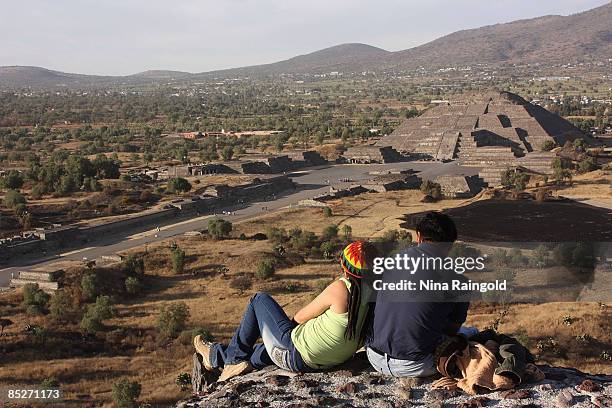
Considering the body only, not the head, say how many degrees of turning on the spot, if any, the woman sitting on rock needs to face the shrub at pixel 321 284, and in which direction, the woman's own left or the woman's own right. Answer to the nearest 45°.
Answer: approximately 45° to the woman's own right

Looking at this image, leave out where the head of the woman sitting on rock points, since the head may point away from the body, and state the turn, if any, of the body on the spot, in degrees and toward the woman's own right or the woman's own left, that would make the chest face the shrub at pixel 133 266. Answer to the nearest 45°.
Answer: approximately 45° to the woman's own right

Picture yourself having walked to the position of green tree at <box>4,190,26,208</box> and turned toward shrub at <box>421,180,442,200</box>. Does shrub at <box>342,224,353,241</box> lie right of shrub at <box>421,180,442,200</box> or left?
right

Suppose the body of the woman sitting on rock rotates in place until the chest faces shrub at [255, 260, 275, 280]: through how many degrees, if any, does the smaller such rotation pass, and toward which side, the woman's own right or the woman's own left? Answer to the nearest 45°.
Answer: approximately 45° to the woman's own right

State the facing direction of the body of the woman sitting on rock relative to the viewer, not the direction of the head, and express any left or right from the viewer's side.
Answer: facing away from the viewer and to the left of the viewer

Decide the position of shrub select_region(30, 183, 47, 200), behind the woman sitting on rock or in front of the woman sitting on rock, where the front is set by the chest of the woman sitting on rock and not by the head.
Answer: in front

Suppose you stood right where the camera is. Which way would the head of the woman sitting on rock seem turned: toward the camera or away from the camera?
away from the camera

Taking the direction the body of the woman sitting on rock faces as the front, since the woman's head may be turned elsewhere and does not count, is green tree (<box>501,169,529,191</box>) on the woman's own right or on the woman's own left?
on the woman's own right

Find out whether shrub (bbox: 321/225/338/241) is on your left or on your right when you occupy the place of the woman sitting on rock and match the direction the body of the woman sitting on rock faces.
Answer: on your right
